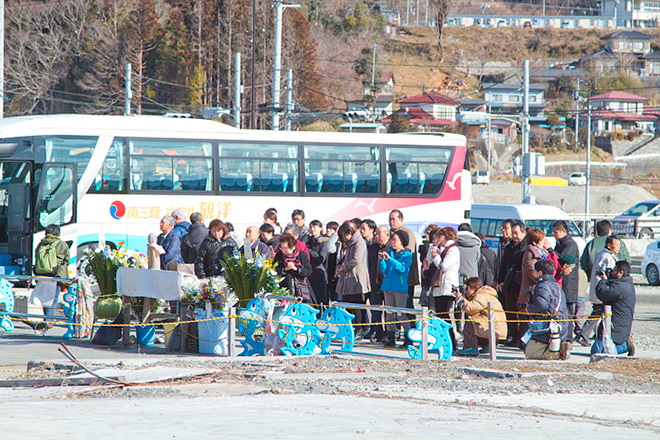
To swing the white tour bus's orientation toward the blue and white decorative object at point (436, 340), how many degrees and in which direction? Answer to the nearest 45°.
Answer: approximately 90° to its left

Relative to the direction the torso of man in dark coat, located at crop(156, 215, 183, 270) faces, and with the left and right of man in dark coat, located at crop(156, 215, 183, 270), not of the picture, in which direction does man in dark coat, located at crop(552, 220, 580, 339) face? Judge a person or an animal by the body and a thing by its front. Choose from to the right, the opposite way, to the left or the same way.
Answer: the same way

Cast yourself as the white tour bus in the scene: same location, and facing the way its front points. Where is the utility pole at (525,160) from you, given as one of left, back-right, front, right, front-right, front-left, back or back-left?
back-right

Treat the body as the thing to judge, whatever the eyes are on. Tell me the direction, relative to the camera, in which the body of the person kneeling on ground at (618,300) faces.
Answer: to the viewer's left

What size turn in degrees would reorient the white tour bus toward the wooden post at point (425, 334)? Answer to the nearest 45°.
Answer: approximately 90° to its left

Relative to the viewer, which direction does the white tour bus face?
to the viewer's left

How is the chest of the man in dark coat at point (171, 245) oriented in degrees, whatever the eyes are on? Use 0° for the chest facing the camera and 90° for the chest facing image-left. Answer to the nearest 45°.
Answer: approximately 45°

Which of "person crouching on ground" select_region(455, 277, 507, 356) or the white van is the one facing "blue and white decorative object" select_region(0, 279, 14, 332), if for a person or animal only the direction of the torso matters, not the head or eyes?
the person crouching on ground

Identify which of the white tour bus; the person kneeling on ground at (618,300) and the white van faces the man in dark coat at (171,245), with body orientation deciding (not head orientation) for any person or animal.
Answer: the person kneeling on ground

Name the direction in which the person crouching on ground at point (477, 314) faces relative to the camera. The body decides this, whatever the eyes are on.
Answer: to the viewer's left
